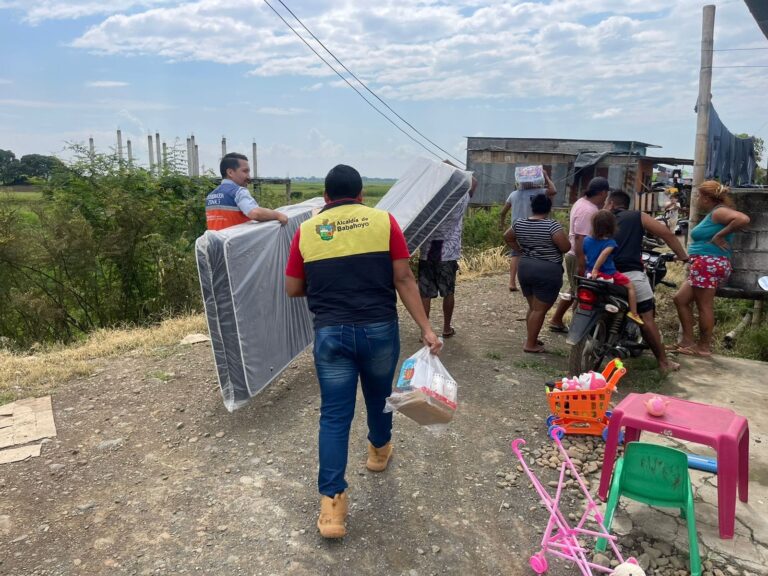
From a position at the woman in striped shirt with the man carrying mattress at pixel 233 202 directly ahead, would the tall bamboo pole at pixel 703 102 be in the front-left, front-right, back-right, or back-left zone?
back-right

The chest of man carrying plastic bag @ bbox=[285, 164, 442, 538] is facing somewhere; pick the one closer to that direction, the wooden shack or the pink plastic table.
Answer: the wooden shack

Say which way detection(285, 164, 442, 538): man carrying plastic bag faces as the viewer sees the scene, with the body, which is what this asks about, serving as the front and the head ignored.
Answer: away from the camera

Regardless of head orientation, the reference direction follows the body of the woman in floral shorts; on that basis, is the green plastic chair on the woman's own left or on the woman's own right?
on the woman's own left

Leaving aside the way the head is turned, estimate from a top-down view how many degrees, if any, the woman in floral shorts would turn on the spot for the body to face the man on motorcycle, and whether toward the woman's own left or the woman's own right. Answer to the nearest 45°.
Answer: approximately 45° to the woman's own left

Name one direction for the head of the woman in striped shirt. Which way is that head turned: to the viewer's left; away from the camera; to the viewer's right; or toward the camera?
away from the camera

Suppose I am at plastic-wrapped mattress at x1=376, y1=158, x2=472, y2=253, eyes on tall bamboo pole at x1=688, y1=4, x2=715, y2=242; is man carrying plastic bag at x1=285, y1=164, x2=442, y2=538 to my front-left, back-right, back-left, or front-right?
back-right

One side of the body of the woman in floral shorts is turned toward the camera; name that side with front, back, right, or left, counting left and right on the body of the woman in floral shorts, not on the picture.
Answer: left

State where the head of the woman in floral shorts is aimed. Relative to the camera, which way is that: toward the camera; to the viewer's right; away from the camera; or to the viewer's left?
to the viewer's left

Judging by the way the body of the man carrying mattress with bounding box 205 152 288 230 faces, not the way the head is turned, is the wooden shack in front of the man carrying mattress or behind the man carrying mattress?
in front

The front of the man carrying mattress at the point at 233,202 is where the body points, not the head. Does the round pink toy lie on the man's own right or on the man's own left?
on the man's own right

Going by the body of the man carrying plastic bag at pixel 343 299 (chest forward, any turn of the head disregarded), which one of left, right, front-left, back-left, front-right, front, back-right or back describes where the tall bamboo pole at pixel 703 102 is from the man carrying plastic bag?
front-right

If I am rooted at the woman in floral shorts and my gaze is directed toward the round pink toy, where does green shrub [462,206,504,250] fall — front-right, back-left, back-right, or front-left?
back-right

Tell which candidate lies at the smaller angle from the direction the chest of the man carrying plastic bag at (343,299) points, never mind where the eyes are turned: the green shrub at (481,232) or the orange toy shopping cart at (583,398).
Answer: the green shrub
